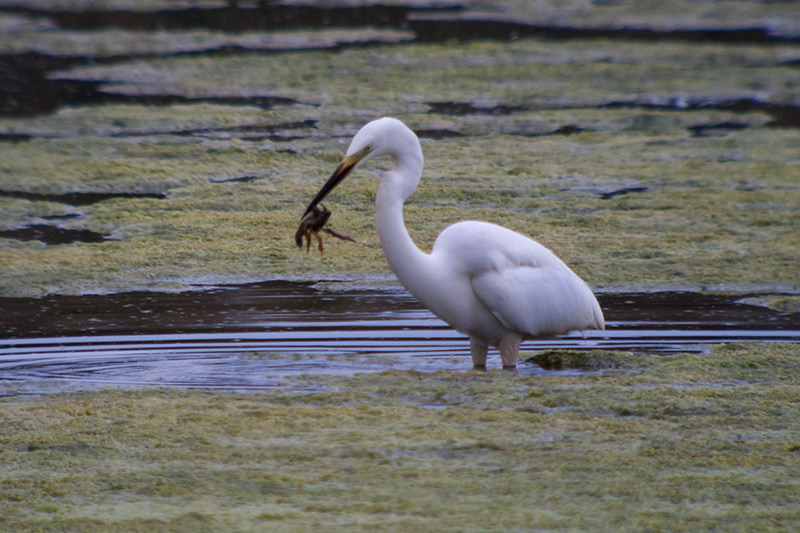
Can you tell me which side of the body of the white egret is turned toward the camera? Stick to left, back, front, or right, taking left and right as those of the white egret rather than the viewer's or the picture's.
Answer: left
